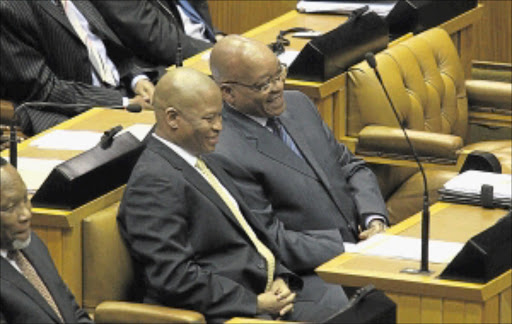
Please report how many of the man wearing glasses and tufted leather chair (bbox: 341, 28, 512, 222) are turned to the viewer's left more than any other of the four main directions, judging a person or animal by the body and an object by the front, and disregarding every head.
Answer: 0

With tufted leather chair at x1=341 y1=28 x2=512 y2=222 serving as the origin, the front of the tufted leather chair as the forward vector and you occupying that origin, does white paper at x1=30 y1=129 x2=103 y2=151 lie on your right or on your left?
on your right

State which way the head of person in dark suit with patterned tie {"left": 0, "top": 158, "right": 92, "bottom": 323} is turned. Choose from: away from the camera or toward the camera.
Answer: toward the camera

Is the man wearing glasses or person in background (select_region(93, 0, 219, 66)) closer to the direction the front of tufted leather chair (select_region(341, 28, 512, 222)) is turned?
the man wearing glasses

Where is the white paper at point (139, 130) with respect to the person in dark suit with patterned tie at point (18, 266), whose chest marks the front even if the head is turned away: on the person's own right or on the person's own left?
on the person's own left

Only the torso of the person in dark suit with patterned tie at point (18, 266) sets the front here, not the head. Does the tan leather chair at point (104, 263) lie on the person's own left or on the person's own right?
on the person's own left

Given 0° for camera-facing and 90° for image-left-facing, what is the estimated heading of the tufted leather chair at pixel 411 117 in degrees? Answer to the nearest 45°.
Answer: approximately 315°

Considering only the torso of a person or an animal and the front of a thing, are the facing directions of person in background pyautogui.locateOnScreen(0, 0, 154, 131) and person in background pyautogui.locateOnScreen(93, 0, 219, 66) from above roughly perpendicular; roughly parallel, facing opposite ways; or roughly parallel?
roughly parallel

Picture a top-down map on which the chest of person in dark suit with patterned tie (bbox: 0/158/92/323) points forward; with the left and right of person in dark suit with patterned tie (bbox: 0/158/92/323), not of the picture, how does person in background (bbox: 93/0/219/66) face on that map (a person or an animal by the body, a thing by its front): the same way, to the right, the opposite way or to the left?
the same way

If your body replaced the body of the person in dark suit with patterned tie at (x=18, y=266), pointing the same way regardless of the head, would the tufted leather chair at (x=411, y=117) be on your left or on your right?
on your left

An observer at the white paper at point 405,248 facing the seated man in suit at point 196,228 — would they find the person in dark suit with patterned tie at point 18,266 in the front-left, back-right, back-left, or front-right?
front-left

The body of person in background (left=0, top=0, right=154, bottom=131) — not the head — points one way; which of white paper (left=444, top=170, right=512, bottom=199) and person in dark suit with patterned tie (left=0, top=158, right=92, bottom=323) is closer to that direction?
the white paper

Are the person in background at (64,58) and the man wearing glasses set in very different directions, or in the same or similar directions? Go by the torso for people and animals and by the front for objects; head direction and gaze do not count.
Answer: same or similar directions

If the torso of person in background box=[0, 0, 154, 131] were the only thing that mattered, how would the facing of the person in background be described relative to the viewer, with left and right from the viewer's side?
facing the viewer and to the right of the viewer
